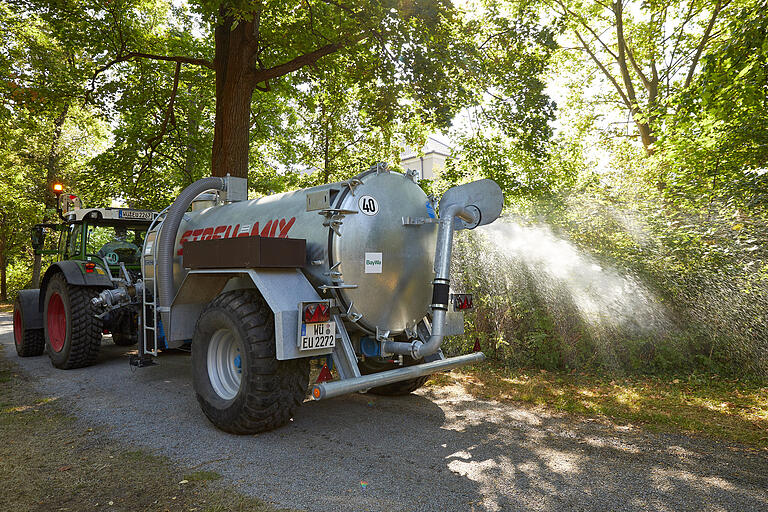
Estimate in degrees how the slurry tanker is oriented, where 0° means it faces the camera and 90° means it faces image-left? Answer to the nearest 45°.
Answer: approximately 135°

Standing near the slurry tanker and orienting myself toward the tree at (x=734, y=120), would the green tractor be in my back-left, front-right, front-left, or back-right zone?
back-left

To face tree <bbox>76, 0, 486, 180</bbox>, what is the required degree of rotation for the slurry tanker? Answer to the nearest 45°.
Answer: approximately 45° to its right

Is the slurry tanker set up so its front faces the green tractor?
yes

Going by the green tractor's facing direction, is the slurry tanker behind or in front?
behind

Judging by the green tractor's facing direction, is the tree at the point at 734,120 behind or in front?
behind

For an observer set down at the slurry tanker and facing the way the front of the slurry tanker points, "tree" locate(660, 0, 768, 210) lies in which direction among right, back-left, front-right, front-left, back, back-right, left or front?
back-right

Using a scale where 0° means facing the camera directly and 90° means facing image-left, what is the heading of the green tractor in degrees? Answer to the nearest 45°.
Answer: approximately 135°

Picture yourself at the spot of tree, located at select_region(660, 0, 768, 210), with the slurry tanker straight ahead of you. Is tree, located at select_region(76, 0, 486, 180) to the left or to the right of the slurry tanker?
right
